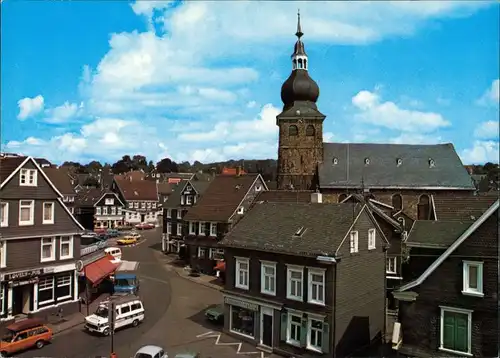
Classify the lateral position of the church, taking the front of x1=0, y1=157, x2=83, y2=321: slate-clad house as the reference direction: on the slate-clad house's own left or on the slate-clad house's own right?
on the slate-clad house's own left

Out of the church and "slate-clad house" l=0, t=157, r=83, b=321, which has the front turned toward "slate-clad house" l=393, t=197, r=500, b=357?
"slate-clad house" l=0, t=157, r=83, b=321

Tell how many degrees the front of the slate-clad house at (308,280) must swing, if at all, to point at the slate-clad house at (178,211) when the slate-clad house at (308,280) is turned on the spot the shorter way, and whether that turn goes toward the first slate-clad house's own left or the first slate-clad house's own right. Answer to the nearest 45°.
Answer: approximately 90° to the first slate-clad house's own right

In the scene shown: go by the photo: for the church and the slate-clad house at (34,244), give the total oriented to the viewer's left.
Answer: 1

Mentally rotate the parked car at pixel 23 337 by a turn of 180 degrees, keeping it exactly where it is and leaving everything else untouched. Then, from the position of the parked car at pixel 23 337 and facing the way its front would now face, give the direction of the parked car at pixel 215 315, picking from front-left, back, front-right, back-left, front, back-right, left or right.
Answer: front-right

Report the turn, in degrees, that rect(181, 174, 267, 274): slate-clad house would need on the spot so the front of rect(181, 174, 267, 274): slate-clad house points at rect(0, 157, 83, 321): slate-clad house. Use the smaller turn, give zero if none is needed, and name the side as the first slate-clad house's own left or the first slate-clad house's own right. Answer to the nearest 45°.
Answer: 0° — it already faces it

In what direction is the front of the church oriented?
to the viewer's left

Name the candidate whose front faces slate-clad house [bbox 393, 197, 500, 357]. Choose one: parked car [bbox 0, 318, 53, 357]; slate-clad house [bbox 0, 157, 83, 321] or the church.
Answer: slate-clad house [bbox 0, 157, 83, 321]

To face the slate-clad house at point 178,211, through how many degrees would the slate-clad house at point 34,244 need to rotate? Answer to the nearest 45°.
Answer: approximately 90° to its left

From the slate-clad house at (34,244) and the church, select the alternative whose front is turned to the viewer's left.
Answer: the church

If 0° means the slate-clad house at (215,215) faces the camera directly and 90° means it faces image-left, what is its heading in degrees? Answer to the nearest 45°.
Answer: approximately 45°
